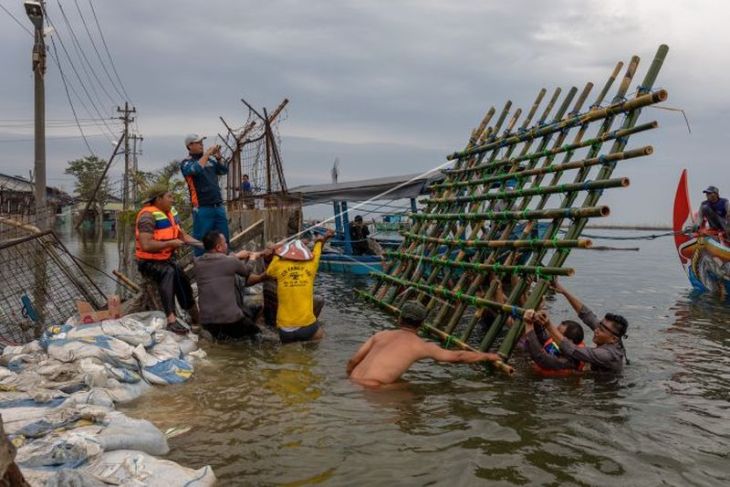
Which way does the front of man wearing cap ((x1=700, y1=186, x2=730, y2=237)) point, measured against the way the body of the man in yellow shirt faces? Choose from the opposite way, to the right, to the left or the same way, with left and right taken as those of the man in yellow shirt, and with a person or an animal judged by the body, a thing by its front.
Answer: to the left

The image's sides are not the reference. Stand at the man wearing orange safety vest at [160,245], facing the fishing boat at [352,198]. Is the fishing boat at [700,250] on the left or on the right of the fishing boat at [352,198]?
right

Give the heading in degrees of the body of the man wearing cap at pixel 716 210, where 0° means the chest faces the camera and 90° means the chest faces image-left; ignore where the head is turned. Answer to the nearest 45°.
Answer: approximately 45°

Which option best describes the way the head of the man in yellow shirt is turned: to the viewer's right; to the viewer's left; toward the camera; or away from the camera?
away from the camera

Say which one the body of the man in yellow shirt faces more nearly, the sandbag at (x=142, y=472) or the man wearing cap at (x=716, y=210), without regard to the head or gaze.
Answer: the man wearing cap

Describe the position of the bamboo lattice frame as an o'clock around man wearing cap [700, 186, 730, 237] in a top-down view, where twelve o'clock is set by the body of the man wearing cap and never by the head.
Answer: The bamboo lattice frame is roughly at 11 o'clock from the man wearing cap.

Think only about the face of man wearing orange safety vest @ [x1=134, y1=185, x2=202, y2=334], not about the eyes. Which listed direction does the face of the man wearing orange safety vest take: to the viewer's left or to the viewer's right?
to the viewer's right

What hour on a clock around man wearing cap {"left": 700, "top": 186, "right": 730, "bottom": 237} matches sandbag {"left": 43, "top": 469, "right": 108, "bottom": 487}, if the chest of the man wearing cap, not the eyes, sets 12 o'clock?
The sandbag is roughly at 11 o'clock from the man wearing cap.

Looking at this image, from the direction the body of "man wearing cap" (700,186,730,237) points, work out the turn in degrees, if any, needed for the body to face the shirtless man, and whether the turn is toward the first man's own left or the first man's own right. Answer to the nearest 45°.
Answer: approximately 45° to the first man's own left

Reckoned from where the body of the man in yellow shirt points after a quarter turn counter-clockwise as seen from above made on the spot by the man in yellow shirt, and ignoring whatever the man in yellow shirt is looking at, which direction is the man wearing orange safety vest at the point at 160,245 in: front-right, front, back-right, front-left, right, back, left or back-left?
front

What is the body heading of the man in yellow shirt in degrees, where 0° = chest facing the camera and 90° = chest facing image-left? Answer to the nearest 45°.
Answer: approximately 180°

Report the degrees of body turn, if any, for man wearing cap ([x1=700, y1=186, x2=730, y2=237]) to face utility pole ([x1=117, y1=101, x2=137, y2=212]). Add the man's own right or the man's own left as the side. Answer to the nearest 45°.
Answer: approximately 45° to the man's own right
